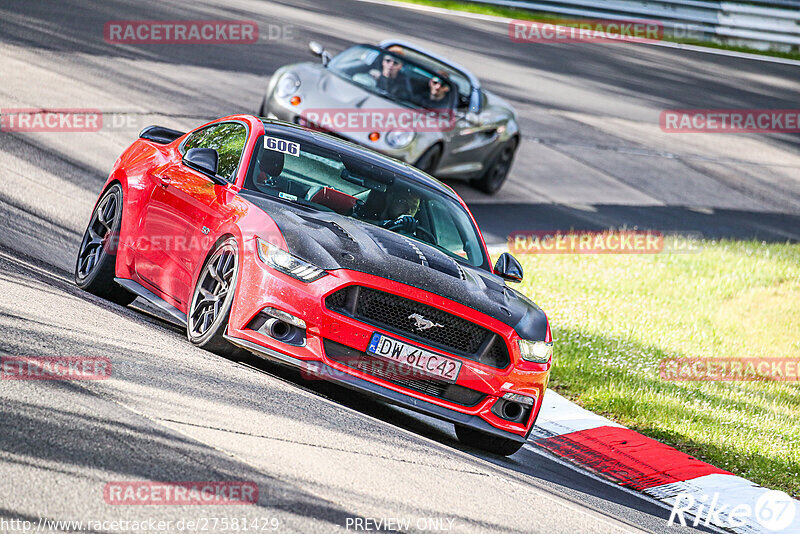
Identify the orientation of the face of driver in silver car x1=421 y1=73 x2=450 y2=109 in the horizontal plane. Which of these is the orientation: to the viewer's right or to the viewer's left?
to the viewer's left

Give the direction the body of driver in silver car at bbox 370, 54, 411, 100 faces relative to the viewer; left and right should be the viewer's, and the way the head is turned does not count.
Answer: facing the viewer and to the left of the viewer

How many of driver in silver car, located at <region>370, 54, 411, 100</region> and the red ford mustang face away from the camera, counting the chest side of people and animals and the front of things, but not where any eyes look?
0

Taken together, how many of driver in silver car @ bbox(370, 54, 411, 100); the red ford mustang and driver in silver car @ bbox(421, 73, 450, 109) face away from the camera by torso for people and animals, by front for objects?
0

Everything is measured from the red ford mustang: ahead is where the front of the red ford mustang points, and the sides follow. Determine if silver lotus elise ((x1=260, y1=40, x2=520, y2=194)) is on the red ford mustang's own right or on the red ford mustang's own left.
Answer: on the red ford mustang's own left

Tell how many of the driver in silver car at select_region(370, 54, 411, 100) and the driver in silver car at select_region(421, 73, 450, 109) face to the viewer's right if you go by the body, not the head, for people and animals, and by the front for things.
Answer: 0

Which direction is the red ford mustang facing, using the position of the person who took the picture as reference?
facing the viewer and to the right of the viewer

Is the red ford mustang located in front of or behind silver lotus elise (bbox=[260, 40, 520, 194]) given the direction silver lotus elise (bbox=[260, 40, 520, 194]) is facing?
in front
